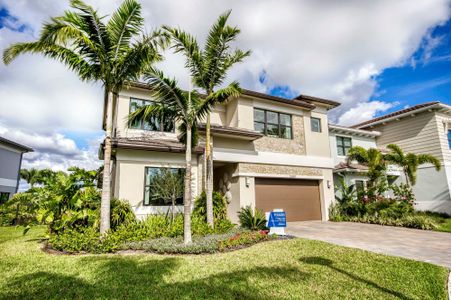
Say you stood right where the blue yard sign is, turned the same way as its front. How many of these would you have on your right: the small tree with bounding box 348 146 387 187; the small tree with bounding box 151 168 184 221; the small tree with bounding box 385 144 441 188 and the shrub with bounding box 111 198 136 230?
2

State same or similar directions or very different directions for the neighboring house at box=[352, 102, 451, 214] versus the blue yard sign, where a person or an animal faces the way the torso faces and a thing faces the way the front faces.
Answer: same or similar directions

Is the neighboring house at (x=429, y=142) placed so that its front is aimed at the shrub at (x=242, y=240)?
no

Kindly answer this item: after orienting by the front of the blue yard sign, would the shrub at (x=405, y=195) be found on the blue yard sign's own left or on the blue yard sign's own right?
on the blue yard sign's own left

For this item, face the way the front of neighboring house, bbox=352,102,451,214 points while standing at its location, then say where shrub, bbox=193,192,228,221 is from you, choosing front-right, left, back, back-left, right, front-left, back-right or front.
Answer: right

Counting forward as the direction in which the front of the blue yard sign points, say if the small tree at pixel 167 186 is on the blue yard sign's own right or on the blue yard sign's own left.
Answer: on the blue yard sign's own right

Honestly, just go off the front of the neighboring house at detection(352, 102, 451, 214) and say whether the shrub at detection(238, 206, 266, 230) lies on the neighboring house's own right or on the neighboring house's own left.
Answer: on the neighboring house's own right

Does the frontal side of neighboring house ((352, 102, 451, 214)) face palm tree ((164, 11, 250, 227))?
no

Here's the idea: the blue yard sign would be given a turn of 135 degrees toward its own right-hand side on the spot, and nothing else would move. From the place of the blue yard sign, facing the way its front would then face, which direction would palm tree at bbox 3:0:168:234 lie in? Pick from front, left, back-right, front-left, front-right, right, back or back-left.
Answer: left

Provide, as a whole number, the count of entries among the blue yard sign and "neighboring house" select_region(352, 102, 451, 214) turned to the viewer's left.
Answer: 0

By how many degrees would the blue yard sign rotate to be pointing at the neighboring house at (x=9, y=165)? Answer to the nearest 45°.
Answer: approximately 90° to its right

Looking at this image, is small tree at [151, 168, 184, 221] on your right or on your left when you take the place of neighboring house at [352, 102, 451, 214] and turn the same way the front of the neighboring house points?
on your right

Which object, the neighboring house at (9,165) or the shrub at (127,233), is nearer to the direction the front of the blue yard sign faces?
the shrub

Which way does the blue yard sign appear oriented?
toward the camera

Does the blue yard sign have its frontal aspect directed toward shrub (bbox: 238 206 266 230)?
no

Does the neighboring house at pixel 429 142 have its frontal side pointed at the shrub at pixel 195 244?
no

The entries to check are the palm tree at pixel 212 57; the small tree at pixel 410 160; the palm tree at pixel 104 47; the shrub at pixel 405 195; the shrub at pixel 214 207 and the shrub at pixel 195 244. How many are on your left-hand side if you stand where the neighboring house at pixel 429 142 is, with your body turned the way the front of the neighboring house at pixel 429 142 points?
0

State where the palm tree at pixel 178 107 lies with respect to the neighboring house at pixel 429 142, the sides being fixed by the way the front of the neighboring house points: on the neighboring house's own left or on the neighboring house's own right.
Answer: on the neighboring house's own right
